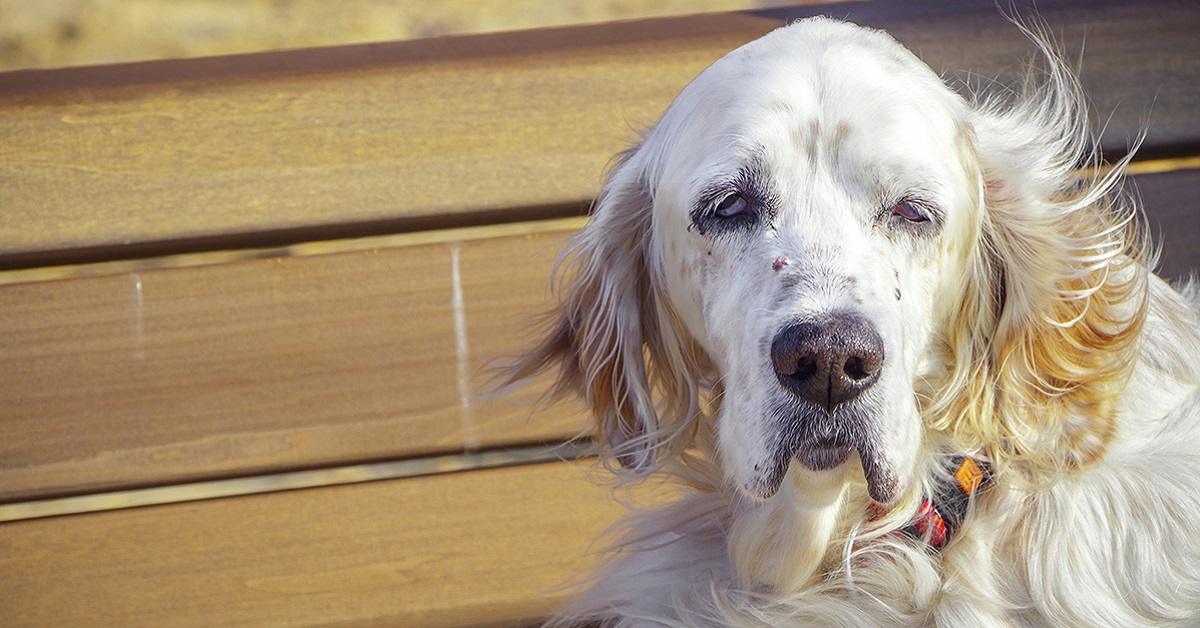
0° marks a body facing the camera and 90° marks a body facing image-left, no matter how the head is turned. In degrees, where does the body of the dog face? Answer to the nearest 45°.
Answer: approximately 0°
